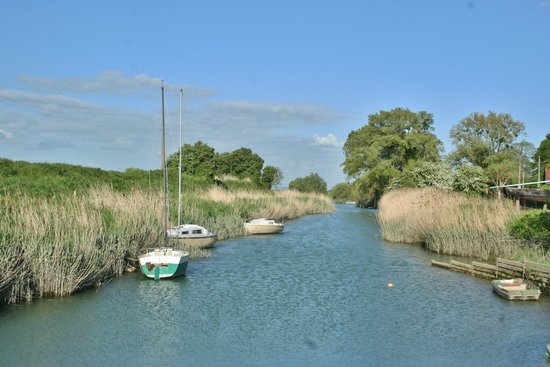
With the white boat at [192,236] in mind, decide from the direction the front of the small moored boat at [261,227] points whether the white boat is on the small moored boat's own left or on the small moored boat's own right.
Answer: on the small moored boat's own right

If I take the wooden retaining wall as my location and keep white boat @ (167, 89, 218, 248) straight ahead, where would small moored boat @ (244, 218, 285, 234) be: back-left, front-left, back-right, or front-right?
front-right

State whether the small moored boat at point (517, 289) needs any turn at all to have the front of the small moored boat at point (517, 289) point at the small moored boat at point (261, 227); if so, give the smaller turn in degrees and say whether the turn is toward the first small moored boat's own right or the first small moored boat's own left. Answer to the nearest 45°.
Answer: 0° — it already faces it

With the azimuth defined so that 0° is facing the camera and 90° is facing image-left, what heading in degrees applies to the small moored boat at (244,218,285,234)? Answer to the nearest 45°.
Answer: approximately 270°

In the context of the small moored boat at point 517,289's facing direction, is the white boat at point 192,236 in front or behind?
in front

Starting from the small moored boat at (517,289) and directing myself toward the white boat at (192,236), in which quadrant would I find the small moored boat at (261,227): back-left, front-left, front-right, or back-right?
front-right

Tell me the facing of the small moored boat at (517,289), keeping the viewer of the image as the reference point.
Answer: facing away from the viewer and to the left of the viewer

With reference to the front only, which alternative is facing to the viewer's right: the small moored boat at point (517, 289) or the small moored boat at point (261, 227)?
the small moored boat at point (261, 227)

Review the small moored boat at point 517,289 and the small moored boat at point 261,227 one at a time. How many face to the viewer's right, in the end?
1
